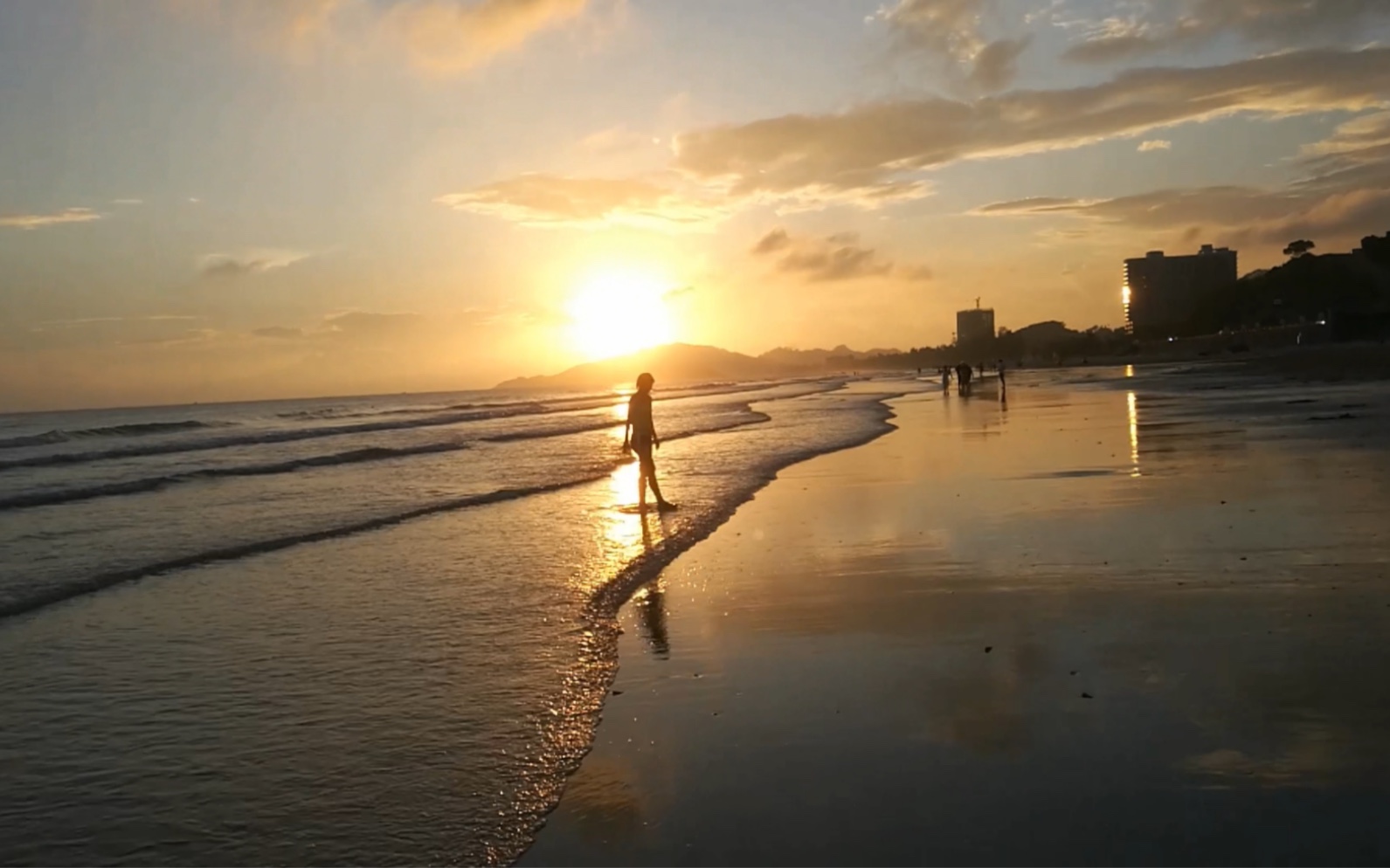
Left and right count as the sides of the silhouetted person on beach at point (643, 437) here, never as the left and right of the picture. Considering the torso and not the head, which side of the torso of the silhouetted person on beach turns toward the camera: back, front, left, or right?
right

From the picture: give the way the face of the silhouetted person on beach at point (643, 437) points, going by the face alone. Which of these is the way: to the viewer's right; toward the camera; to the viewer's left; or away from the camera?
to the viewer's right
